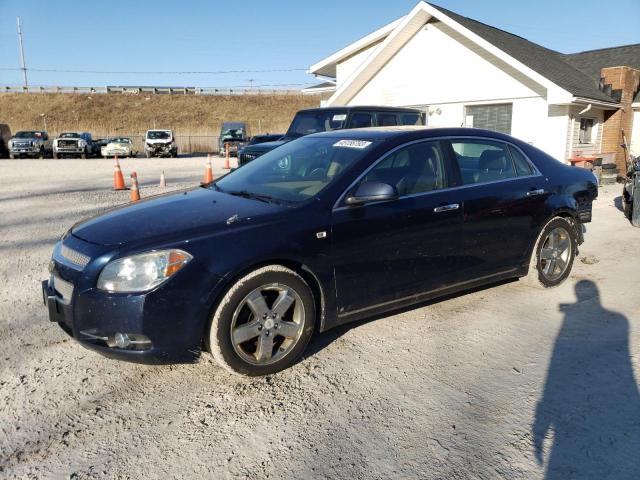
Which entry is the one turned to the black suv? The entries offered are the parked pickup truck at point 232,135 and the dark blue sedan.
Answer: the parked pickup truck

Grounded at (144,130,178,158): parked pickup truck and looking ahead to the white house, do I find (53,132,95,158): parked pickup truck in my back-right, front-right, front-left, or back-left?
back-right

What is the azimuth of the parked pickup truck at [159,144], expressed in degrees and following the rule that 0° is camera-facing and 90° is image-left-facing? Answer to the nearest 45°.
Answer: approximately 0°

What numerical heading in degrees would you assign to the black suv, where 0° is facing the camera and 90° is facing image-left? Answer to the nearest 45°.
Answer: approximately 45°

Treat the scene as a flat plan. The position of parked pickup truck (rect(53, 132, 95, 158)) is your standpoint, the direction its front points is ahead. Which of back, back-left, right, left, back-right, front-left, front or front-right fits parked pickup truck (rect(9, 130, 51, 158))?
right

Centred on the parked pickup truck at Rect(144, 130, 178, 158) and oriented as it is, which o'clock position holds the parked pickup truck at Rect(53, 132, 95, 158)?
the parked pickup truck at Rect(53, 132, 95, 158) is roughly at 3 o'clock from the parked pickup truck at Rect(144, 130, 178, 158).

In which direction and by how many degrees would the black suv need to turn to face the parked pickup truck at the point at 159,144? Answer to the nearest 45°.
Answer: approximately 90° to its right

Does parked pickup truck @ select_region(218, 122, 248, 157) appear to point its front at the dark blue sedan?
yes

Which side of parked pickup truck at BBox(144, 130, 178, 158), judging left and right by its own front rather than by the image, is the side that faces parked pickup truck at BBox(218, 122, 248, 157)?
left

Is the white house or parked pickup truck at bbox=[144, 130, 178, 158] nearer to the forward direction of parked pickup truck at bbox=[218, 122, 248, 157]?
the white house

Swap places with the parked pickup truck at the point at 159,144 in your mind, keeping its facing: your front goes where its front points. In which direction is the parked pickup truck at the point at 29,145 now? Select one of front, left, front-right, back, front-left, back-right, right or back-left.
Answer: right

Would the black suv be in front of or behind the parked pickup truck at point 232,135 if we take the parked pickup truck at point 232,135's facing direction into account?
in front
